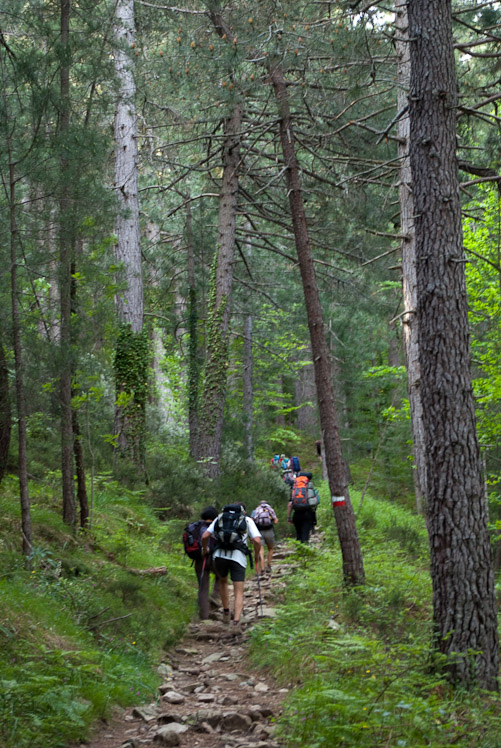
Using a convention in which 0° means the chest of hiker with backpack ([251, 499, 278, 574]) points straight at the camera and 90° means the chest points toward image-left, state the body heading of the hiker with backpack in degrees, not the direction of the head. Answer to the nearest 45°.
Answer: approximately 180°

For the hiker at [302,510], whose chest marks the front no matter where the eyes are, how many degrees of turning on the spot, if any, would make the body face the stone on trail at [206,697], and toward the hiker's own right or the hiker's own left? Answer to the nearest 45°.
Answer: approximately 180°

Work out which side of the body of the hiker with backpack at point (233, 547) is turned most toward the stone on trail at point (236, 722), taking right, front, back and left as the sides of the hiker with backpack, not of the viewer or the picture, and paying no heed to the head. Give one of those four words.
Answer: back

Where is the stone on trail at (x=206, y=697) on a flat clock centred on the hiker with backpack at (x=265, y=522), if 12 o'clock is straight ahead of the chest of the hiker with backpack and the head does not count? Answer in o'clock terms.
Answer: The stone on trail is roughly at 6 o'clock from the hiker with backpack.

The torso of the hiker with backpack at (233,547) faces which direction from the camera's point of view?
away from the camera

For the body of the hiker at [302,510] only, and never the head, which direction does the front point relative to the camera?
away from the camera

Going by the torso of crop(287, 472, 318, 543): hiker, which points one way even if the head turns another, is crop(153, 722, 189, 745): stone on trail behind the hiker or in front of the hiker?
behind

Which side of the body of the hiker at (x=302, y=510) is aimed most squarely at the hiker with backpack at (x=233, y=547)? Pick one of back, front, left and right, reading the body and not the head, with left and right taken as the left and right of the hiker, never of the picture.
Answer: back

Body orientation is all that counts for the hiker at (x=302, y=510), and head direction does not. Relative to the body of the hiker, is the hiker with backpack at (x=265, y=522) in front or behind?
behind
